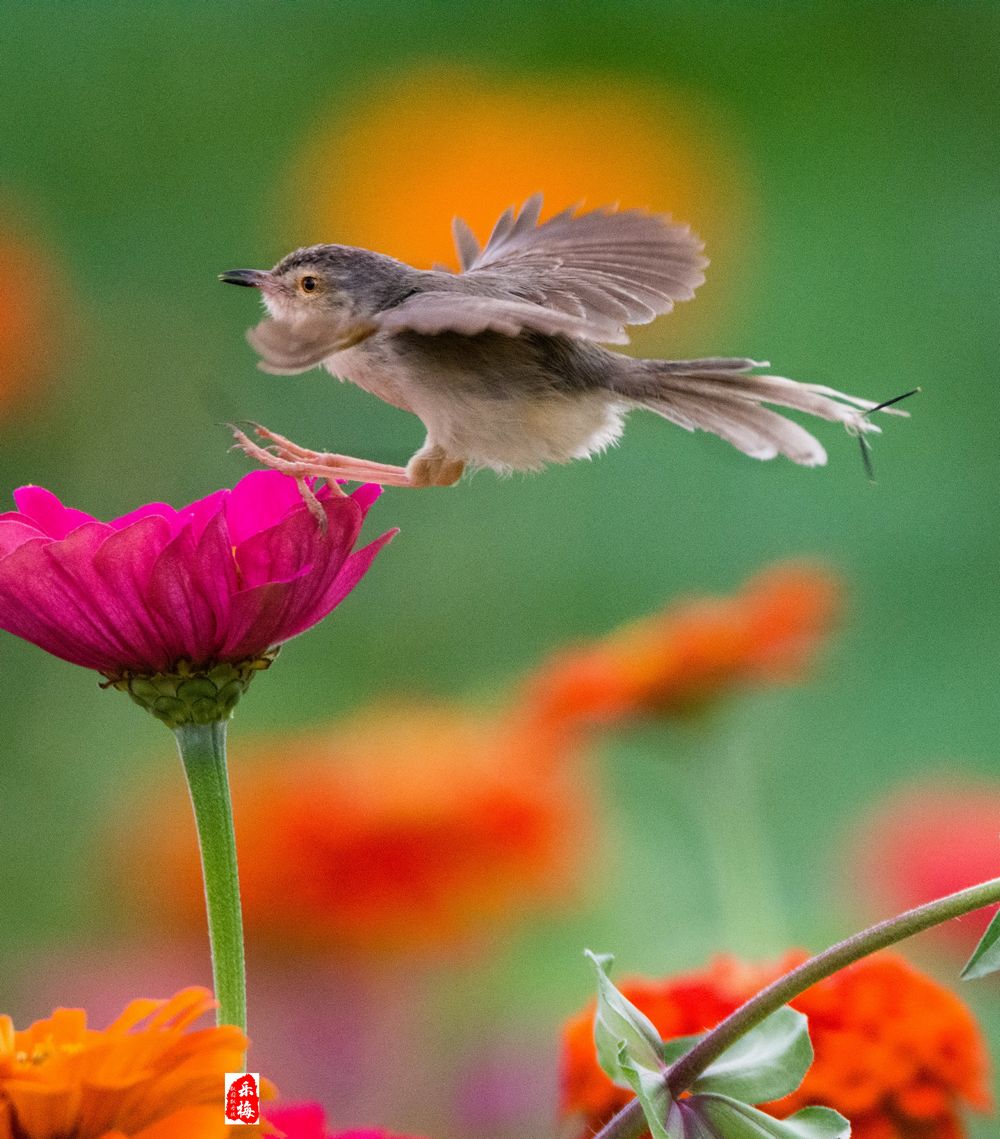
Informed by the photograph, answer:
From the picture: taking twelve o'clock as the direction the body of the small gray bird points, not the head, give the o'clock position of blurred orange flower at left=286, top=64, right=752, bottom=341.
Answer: The blurred orange flower is roughly at 3 o'clock from the small gray bird.

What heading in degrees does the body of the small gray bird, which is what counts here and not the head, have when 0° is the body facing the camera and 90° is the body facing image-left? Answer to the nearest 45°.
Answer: approximately 90°

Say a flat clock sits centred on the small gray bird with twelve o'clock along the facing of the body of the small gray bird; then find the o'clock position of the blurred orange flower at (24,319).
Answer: The blurred orange flower is roughly at 2 o'clock from the small gray bird.
